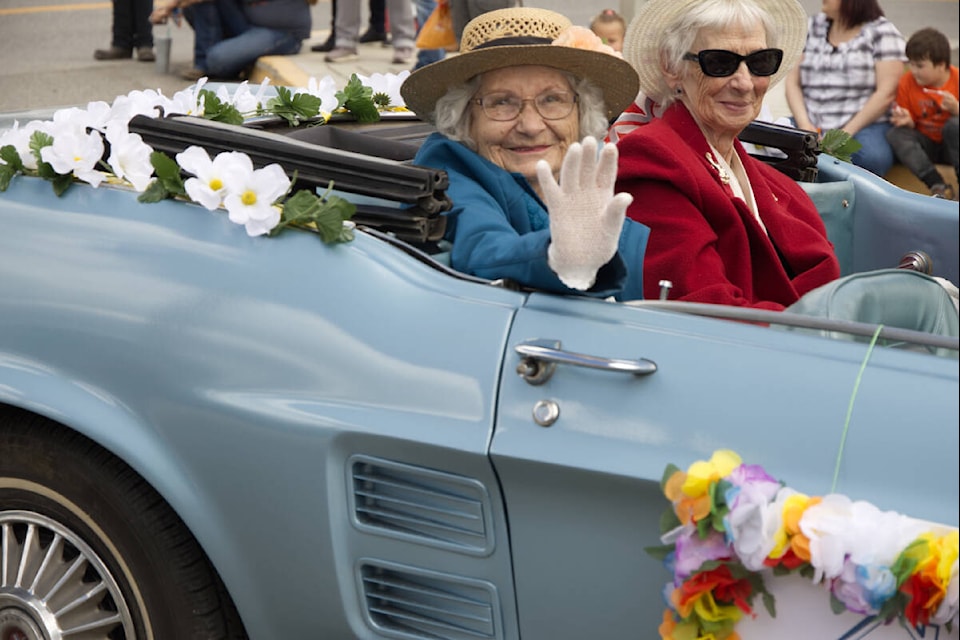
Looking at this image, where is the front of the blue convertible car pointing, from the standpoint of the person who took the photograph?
facing to the right of the viewer

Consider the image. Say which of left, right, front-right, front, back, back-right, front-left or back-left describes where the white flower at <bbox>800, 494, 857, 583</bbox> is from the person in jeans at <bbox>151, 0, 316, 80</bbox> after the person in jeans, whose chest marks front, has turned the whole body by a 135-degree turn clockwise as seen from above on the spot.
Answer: back-right

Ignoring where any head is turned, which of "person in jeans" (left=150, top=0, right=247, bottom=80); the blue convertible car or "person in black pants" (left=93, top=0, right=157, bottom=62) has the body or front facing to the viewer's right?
the blue convertible car

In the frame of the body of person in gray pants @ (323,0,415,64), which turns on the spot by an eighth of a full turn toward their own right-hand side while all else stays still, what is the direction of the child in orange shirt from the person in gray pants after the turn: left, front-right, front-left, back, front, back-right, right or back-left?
back-left

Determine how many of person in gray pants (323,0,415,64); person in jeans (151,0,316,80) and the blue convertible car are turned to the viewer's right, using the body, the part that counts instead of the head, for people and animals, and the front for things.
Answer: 1

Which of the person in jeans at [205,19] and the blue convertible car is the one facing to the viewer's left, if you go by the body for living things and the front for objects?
the person in jeans

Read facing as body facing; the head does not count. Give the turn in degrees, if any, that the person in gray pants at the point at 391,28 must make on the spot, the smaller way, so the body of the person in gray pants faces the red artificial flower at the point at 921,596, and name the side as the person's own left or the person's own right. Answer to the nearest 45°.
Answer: approximately 45° to the person's own left

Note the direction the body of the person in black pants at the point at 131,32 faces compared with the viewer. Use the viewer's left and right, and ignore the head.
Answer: facing the viewer and to the left of the viewer

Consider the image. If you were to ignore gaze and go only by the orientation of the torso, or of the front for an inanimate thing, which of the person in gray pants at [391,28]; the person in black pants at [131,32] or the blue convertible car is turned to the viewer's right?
the blue convertible car

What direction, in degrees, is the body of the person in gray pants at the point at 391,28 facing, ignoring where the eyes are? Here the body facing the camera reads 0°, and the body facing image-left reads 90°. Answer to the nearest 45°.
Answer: approximately 45°

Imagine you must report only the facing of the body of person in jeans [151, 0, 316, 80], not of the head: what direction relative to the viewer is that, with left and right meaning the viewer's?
facing to the left of the viewer

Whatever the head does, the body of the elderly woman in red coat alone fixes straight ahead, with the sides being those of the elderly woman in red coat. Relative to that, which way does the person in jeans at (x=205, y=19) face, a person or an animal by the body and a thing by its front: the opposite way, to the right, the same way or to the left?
to the right

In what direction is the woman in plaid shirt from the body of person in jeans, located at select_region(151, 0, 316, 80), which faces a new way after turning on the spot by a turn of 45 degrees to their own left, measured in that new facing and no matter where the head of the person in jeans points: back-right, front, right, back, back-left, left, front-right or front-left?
left
